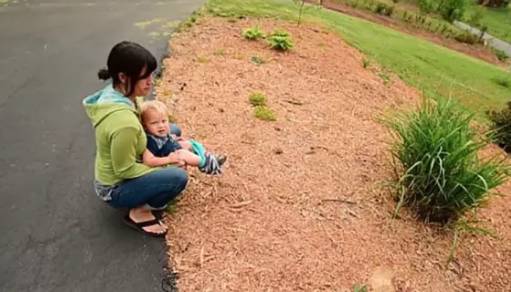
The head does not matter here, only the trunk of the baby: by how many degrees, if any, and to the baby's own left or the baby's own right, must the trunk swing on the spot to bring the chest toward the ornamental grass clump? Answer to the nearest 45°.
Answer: approximately 45° to the baby's own left

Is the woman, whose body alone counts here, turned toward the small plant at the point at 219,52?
no

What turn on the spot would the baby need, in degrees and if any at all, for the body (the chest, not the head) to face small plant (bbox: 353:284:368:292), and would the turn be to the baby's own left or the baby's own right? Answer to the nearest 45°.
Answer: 0° — they already face it

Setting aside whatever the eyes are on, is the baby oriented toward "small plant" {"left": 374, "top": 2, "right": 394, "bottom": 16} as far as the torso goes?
no

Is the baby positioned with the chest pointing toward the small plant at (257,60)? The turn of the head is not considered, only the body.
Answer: no

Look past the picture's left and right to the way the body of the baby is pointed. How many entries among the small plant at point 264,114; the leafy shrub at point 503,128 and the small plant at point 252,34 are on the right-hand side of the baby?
0

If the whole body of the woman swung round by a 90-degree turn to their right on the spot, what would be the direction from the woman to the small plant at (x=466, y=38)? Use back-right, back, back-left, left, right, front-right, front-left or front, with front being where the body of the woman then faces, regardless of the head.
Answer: back-left

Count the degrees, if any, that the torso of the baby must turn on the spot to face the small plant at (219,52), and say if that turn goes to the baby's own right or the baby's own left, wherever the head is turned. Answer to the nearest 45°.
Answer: approximately 135° to the baby's own left

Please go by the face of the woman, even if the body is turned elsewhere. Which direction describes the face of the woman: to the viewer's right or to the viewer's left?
to the viewer's right

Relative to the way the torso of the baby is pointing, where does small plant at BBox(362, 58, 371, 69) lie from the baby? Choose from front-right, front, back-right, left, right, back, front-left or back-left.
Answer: left

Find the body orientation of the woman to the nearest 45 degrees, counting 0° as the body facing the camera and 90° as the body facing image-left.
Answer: approximately 270°

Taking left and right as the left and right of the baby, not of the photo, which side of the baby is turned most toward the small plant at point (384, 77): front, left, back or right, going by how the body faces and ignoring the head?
left
